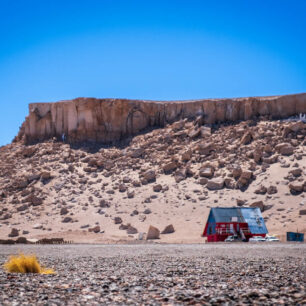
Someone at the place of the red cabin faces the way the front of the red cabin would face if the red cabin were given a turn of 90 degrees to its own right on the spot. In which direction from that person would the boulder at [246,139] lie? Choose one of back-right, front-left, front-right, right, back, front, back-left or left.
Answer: right

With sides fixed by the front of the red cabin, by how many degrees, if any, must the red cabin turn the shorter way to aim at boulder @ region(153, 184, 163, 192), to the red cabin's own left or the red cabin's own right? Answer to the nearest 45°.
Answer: approximately 135° to the red cabin's own right

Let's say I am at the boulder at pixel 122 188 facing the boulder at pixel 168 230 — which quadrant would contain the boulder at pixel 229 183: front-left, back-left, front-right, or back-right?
front-left

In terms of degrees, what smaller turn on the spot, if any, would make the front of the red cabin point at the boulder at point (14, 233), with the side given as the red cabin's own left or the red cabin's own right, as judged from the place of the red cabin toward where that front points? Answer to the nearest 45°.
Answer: approximately 90° to the red cabin's own right

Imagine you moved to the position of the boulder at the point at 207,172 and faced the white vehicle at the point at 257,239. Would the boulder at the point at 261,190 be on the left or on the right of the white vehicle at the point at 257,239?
left

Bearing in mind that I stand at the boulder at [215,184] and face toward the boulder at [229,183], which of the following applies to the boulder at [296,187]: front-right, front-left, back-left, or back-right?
front-right

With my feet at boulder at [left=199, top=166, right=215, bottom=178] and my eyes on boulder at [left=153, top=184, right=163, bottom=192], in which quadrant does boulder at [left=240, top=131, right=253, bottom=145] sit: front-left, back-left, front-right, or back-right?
back-right

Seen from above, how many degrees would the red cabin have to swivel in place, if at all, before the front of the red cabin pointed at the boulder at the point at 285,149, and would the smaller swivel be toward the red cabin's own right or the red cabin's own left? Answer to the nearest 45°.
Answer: approximately 180°

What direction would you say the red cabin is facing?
toward the camera

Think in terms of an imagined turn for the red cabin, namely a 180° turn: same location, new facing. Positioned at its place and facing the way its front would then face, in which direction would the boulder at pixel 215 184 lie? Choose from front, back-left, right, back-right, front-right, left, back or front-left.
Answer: front

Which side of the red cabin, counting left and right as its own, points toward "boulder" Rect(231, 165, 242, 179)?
back

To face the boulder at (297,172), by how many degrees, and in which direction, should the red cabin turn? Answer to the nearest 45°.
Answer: approximately 135° to its left

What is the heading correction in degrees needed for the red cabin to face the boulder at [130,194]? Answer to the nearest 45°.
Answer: approximately 135° to its right
